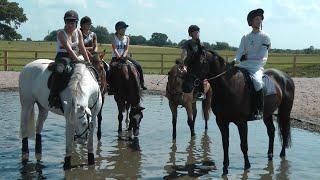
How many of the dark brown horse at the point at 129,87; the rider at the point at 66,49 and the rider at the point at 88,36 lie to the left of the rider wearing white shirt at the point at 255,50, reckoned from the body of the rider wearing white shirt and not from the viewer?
0

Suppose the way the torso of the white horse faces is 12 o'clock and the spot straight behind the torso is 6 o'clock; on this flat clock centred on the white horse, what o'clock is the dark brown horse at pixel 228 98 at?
The dark brown horse is roughly at 11 o'clock from the white horse.

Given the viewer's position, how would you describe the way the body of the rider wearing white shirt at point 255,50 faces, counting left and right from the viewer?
facing the viewer and to the left of the viewer

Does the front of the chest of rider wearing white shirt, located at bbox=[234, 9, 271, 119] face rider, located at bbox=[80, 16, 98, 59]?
no

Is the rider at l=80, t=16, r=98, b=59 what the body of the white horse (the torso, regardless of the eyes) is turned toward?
no

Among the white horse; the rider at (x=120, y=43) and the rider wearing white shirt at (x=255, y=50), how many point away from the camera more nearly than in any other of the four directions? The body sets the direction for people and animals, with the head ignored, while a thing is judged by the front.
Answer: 0

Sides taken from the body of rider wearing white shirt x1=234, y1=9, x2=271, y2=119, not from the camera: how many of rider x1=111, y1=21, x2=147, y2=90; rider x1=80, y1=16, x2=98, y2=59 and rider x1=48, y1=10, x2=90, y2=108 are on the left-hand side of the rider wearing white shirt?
0

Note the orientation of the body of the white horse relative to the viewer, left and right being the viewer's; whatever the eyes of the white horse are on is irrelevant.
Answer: facing the viewer and to the right of the viewer

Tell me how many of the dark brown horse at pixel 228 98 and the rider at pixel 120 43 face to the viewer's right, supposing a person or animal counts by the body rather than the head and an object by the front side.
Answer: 0

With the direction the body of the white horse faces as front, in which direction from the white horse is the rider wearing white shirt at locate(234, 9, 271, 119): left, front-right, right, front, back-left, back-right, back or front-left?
front-left

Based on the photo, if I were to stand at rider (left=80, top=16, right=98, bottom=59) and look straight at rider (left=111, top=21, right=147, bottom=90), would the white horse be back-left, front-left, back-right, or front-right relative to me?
back-right

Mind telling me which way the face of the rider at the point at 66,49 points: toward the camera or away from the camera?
toward the camera

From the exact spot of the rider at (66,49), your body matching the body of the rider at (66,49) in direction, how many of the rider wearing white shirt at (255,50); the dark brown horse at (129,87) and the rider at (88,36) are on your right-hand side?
0

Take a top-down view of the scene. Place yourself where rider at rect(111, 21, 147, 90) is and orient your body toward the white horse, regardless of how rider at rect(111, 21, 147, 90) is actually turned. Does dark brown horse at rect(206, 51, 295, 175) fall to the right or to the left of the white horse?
left

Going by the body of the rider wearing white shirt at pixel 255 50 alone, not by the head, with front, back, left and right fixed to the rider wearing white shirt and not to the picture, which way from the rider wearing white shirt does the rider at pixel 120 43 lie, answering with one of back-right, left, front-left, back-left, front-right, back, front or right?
right

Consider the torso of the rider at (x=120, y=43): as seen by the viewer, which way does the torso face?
toward the camera

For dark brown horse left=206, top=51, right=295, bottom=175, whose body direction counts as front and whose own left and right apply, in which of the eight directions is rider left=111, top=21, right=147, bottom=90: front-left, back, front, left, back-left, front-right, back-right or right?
right
